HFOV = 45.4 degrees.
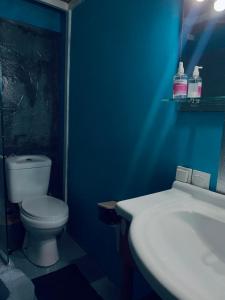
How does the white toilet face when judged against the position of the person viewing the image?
facing the viewer and to the right of the viewer

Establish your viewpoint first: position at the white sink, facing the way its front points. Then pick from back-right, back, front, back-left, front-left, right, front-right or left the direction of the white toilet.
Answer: right

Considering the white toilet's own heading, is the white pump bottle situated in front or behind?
in front

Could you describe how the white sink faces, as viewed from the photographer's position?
facing the viewer and to the left of the viewer

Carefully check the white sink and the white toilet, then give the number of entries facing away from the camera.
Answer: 0
